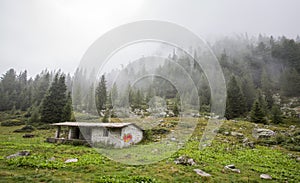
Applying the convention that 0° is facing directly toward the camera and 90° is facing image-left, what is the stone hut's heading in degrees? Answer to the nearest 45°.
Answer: approximately 45°

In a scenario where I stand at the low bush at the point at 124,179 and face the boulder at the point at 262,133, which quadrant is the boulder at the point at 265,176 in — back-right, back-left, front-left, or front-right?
front-right

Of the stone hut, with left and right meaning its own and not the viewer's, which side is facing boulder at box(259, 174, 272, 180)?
left

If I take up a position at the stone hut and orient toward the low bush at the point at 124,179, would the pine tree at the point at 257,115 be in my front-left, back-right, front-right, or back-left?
back-left

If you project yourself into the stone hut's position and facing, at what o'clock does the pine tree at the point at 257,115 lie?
The pine tree is roughly at 7 o'clock from the stone hut.

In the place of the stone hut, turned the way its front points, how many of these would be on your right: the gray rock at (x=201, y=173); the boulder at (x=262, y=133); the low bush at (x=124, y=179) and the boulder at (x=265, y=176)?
0

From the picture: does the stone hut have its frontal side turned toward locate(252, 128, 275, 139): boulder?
no

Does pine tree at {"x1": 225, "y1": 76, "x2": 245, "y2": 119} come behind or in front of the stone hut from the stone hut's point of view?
behind

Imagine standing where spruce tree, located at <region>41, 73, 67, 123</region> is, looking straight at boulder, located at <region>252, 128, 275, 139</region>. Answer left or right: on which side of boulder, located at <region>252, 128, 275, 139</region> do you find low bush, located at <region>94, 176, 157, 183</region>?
right

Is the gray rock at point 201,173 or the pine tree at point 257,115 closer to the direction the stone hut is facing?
the gray rock

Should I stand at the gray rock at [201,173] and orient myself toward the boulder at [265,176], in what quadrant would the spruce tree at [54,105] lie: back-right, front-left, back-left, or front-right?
back-left

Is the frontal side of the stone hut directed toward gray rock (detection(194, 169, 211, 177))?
no

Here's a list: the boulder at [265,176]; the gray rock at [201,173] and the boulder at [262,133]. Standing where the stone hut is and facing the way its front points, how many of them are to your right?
0

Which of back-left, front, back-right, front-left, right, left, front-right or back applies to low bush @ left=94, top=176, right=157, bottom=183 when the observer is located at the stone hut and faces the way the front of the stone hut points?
front-left
